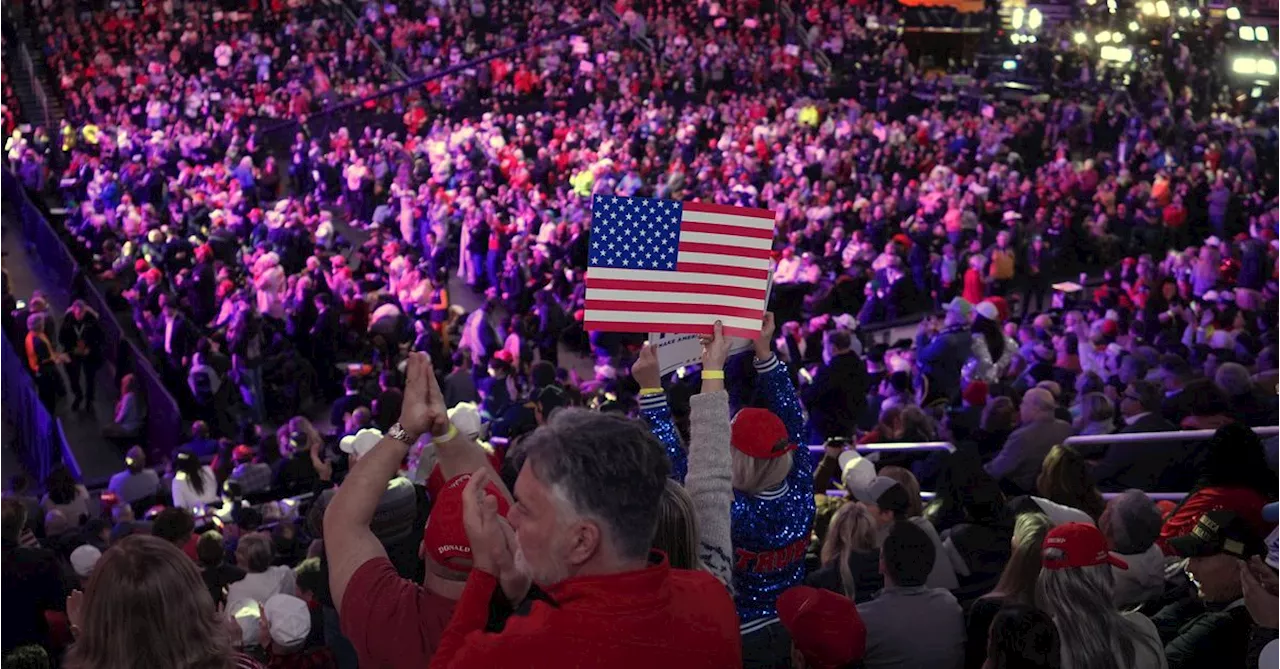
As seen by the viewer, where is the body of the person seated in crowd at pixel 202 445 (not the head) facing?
away from the camera

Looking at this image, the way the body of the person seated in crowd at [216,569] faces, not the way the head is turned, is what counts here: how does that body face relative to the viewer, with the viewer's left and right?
facing away from the viewer

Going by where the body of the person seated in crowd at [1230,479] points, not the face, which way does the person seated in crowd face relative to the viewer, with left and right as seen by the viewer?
facing away from the viewer

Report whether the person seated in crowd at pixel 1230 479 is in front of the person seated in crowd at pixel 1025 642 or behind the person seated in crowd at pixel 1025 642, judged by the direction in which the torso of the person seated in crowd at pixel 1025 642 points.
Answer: in front

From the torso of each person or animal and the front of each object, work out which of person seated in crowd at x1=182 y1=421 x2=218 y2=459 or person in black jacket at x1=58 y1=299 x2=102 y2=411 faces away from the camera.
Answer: the person seated in crowd

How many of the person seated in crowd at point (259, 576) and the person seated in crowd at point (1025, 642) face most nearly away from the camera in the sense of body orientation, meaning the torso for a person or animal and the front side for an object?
2

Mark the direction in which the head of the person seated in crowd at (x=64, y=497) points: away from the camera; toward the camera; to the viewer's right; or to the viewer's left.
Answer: away from the camera

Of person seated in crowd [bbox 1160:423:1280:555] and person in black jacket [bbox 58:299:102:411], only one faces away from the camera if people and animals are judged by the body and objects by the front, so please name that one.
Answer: the person seated in crowd

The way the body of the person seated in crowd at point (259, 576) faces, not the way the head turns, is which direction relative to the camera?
away from the camera

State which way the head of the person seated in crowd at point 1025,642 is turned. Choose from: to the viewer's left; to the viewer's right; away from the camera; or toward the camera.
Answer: away from the camera

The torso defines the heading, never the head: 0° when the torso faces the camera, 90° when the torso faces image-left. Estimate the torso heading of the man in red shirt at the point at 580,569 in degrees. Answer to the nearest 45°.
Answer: approximately 135°

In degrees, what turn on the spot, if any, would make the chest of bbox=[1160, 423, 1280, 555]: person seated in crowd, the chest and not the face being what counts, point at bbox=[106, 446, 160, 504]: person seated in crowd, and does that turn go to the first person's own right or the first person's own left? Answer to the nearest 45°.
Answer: approximately 90° to the first person's own left

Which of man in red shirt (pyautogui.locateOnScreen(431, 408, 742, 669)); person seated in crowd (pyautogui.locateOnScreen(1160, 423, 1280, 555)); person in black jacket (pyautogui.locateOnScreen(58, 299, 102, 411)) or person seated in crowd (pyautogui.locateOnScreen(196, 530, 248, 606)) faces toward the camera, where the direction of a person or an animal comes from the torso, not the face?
the person in black jacket

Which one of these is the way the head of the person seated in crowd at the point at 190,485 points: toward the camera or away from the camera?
away from the camera

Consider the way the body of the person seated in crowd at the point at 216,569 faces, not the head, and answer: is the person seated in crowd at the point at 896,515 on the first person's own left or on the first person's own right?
on the first person's own right

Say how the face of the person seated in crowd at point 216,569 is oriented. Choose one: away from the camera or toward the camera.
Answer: away from the camera
